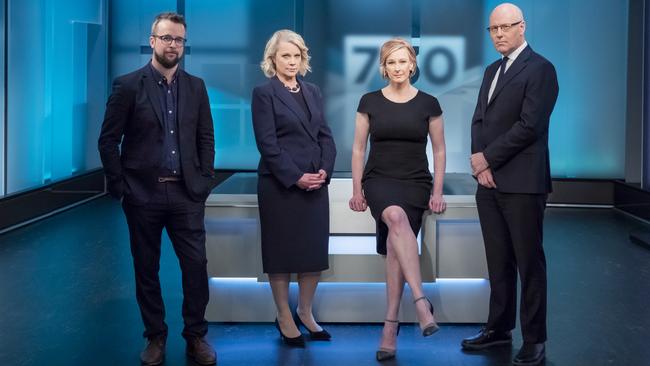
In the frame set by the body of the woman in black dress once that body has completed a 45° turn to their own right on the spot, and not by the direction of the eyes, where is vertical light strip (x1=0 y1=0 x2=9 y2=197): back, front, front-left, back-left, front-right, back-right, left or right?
right

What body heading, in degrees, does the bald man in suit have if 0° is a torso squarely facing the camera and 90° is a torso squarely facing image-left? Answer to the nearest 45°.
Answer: approximately 45°

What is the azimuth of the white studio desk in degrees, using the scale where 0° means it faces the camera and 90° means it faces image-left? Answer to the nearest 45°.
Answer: approximately 0°

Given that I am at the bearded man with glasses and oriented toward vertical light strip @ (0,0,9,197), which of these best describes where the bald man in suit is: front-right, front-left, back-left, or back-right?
back-right

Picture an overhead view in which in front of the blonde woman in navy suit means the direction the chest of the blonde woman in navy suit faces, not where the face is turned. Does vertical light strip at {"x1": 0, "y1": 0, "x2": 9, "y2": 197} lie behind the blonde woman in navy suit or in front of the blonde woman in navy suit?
behind

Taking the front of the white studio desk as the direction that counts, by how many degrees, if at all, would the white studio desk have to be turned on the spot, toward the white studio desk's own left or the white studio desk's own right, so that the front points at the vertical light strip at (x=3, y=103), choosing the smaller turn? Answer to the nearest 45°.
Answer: approximately 135° to the white studio desk's own right

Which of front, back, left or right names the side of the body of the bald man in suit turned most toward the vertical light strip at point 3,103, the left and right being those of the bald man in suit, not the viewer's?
right
